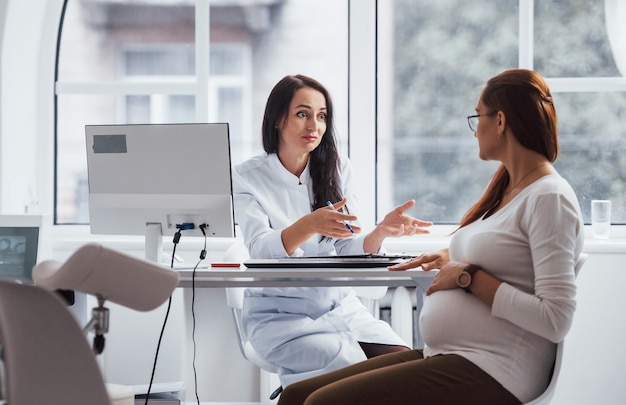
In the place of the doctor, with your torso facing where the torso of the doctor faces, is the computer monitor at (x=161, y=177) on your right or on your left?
on your right

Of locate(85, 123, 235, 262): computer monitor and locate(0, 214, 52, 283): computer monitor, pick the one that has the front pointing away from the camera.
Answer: locate(85, 123, 235, 262): computer monitor

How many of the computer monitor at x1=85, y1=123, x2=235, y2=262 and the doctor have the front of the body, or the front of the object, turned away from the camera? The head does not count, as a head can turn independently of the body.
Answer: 1

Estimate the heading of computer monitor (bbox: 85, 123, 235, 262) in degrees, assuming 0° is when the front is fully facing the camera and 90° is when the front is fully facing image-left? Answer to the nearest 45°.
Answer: approximately 180°

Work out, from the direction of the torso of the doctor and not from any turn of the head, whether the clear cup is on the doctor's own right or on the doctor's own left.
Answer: on the doctor's own left

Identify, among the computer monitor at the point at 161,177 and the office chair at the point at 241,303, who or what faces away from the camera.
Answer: the computer monitor

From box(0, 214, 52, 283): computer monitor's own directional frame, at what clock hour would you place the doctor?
The doctor is roughly at 9 o'clock from the computer monitor.

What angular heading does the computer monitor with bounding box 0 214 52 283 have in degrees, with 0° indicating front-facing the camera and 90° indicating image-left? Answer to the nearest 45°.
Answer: approximately 45°
